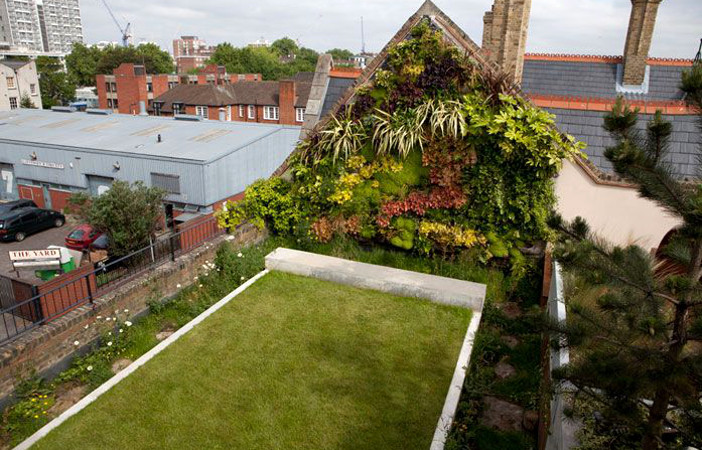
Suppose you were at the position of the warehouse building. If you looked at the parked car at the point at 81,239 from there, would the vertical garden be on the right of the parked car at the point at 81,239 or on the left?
left

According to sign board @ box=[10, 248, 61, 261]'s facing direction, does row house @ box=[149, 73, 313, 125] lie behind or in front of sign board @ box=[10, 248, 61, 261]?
behind

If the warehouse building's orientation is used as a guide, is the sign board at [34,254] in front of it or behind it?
in front

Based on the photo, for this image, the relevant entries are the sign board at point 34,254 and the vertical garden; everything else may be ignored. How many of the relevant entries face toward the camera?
2

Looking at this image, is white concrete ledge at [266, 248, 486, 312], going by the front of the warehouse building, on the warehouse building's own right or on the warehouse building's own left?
on the warehouse building's own left

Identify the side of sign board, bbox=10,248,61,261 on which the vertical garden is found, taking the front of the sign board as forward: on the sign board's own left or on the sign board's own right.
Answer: on the sign board's own left

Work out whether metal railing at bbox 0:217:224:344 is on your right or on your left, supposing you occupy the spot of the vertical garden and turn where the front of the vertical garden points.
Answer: on your right

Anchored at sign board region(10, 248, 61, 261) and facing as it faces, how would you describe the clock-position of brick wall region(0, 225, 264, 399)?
The brick wall is roughly at 12 o'clock from the sign board.

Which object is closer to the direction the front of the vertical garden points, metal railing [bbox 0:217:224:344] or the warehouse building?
the metal railing

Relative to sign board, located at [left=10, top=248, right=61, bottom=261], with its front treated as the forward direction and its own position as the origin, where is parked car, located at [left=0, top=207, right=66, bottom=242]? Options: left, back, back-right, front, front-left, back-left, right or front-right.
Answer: back

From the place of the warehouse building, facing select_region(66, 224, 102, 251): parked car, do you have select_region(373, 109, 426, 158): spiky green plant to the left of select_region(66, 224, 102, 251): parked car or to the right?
left

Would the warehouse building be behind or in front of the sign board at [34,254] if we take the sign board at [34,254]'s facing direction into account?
behind

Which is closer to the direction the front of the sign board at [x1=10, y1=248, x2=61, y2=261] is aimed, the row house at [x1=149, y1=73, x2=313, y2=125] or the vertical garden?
the vertical garden

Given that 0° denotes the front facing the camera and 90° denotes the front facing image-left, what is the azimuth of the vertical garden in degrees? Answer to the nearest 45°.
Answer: approximately 0°

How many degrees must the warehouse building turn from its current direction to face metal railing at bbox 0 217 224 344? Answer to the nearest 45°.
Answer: approximately 45° to its left
